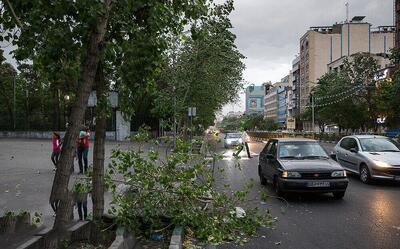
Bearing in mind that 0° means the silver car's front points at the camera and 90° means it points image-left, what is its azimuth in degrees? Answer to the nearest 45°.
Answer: approximately 315°

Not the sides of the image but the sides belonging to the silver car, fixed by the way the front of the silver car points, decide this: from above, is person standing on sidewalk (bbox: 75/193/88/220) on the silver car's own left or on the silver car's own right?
on the silver car's own right

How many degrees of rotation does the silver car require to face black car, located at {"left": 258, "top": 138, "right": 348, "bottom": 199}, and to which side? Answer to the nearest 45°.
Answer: approximately 45° to its right

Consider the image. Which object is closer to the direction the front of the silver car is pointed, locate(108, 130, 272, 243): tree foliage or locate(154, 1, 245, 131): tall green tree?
the tree foliage

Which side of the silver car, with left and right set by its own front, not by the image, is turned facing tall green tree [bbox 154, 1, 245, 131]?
back

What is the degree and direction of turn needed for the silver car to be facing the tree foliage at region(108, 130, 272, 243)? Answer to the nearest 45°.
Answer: approximately 45° to its right

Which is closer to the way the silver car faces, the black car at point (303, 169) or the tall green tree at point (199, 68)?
the black car

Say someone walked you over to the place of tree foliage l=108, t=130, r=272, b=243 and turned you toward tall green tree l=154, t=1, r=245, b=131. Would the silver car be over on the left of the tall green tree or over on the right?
right
